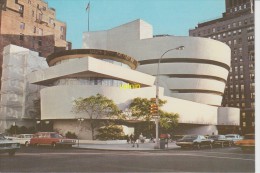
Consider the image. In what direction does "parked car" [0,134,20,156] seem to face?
to the viewer's right

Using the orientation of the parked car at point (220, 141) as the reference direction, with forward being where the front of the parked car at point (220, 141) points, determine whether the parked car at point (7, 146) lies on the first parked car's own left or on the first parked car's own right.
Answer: on the first parked car's own right

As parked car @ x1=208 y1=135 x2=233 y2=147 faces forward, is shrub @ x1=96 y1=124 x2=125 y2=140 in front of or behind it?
behind

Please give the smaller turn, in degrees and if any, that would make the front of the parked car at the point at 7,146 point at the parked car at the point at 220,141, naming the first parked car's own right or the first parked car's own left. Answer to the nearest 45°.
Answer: approximately 45° to the first parked car's own left

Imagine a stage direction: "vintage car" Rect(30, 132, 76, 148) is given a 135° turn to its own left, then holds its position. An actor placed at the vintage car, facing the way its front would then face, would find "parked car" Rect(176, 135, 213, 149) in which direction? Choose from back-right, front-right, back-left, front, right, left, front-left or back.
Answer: right

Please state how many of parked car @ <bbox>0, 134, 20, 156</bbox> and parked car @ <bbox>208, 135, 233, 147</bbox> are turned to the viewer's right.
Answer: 2

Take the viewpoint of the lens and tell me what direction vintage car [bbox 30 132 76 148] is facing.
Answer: facing the viewer and to the right of the viewer

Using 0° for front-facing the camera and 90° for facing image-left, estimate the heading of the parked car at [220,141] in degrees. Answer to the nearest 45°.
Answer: approximately 270°
